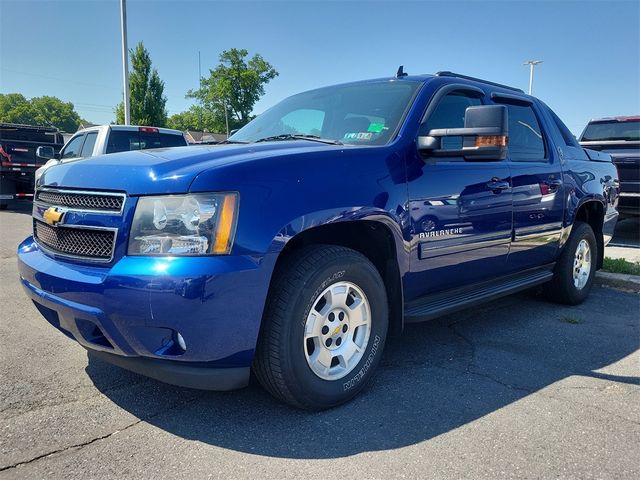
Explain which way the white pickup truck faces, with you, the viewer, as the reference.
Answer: facing away from the viewer and to the left of the viewer

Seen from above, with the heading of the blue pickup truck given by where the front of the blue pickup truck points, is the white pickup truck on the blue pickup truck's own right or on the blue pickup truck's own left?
on the blue pickup truck's own right

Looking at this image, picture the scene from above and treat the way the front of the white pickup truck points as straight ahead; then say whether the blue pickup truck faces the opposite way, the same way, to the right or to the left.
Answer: to the left

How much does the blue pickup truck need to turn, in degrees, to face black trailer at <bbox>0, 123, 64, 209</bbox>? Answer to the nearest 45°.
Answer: approximately 90° to its right

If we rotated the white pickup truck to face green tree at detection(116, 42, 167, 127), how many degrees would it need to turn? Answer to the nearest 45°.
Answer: approximately 45° to its right

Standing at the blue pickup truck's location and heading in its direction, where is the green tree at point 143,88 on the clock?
The green tree is roughly at 4 o'clock from the blue pickup truck.

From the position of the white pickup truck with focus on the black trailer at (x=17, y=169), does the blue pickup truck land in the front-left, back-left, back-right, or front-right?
back-left

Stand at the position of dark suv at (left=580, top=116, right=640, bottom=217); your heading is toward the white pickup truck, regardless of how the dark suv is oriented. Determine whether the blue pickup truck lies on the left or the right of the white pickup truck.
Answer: left

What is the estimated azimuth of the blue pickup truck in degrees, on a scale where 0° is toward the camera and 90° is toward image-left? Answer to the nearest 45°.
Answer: approximately 45°
